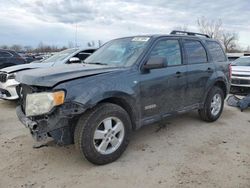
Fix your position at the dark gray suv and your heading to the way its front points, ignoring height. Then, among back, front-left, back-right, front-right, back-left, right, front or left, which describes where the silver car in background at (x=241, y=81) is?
back

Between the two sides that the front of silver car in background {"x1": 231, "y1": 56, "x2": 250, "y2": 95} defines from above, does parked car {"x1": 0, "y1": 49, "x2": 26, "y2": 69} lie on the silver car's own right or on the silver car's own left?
on the silver car's own right

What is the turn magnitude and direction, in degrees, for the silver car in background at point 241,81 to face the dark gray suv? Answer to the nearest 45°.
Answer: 0° — it already faces it

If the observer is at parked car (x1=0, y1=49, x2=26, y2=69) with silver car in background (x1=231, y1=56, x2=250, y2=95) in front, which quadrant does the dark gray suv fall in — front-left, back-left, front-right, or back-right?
front-right

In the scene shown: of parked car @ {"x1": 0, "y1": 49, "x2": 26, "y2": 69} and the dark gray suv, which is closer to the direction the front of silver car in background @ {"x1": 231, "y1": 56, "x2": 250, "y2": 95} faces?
the dark gray suv

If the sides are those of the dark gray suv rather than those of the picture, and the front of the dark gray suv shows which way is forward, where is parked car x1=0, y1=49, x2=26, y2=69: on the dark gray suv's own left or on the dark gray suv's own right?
on the dark gray suv's own right

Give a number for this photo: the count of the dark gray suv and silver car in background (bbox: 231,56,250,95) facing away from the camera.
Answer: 0

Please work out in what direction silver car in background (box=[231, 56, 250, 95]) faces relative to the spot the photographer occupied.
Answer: facing the viewer
